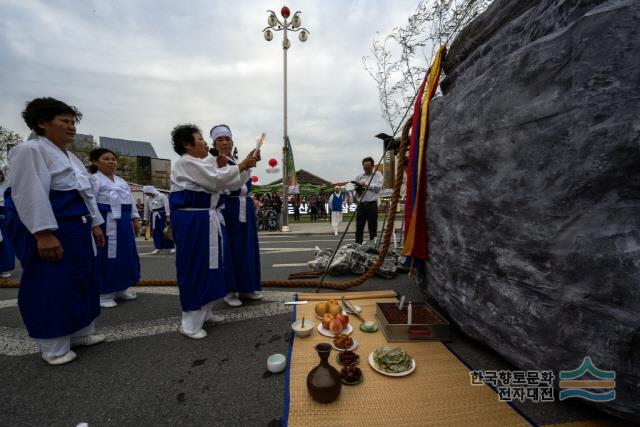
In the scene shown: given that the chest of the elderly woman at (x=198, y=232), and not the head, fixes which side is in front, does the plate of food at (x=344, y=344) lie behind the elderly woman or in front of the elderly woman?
in front

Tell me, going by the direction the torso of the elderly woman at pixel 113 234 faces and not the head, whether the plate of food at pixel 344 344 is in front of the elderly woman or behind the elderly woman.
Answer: in front

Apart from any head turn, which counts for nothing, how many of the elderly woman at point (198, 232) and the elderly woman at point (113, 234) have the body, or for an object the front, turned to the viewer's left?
0

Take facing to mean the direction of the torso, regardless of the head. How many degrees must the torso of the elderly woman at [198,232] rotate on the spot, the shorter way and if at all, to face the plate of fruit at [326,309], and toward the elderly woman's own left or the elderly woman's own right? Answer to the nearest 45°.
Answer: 0° — they already face it

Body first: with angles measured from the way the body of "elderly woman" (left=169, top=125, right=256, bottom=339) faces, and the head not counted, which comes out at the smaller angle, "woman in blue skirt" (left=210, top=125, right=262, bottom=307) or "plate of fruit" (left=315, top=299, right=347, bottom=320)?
the plate of fruit

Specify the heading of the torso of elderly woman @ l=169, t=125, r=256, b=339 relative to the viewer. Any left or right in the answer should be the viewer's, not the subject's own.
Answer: facing to the right of the viewer

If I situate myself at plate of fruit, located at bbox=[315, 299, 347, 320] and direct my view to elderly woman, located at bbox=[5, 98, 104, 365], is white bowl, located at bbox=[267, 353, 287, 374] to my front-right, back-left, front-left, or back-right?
front-left

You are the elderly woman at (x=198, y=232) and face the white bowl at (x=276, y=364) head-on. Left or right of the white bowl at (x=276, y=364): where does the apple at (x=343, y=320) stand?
left

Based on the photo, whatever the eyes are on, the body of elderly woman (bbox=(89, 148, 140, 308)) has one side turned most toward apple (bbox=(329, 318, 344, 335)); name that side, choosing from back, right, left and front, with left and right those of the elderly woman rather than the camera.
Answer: front

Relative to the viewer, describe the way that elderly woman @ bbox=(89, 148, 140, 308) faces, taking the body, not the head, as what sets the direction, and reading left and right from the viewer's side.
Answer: facing the viewer and to the right of the viewer

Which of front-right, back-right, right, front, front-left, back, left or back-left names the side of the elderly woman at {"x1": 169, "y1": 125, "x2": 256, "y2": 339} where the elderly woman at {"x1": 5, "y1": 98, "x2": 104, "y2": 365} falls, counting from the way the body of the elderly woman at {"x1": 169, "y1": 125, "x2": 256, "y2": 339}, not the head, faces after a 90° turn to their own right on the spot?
right

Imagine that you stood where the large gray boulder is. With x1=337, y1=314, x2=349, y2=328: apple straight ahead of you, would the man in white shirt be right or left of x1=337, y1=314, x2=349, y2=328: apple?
right

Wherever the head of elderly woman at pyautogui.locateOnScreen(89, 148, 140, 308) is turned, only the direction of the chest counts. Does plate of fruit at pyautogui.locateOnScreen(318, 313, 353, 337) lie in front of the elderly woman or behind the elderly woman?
in front

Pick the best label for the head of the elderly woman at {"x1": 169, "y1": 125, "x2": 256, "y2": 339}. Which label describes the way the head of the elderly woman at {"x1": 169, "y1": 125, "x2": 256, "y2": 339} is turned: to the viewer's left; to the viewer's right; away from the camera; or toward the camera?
to the viewer's right

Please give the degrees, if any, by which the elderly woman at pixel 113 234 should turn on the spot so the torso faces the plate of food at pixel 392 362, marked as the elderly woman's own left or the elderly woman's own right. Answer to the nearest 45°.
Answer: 0° — they already face it

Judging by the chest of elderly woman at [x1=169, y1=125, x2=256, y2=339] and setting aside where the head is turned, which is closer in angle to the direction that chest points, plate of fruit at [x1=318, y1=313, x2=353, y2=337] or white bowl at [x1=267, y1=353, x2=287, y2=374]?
the plate of fruit
